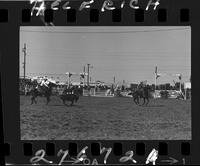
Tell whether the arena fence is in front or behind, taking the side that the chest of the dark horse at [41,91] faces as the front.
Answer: in front

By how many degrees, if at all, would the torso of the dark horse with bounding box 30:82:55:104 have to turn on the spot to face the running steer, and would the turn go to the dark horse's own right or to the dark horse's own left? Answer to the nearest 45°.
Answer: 0° — it already faces it

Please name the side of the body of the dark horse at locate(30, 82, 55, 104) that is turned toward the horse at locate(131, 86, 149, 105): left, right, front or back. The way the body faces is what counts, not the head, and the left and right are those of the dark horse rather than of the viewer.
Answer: front

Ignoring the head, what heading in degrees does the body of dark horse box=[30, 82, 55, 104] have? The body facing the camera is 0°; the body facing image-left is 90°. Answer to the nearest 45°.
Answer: approximately 270°
